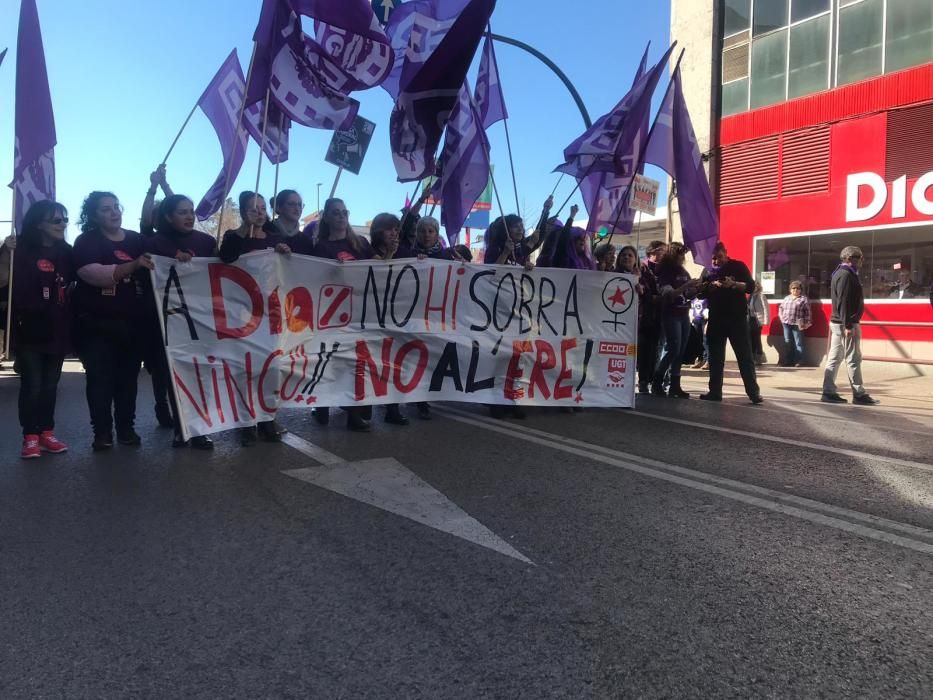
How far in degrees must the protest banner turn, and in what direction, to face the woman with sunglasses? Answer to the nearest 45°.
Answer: approximately 90° to its right

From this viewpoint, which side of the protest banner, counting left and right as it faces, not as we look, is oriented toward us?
front

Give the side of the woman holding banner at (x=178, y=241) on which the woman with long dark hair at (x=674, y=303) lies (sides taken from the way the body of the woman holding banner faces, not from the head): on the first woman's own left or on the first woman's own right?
on the first woman's own left

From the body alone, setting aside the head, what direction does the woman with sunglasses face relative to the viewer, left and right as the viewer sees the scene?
facing the viewer and to the right of the viewer

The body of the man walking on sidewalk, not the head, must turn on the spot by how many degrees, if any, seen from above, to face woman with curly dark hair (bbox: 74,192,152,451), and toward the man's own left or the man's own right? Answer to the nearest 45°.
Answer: approximately 135° to the man's own right

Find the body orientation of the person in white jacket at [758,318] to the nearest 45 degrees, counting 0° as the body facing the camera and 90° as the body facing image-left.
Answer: approximately 90°

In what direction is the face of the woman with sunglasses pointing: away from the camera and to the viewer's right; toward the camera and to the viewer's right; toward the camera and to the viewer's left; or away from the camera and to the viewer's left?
toward the camera and to the viewer's right

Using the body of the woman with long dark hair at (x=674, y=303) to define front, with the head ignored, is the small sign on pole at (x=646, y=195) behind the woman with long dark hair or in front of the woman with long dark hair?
behind

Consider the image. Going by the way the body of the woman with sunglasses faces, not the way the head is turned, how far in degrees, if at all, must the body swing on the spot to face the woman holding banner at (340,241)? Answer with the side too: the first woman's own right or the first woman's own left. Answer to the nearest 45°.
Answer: approximately 45° to the first woman's own left

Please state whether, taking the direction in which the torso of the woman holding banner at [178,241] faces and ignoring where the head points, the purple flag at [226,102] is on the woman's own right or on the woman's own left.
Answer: on the woman's own left
